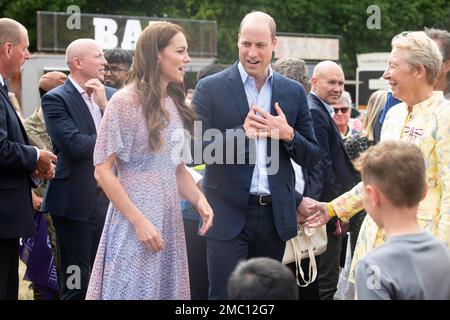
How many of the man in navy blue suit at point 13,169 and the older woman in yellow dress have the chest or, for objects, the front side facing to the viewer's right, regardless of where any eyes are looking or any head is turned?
1

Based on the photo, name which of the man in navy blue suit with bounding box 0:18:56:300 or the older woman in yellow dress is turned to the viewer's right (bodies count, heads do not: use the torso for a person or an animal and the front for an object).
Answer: the man in navy blue suit

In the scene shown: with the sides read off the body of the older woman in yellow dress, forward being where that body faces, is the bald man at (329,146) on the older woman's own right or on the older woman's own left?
on the older woman's own right

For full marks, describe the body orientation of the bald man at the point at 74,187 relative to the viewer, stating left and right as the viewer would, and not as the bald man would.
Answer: facing the viewer and to the right of the viewer

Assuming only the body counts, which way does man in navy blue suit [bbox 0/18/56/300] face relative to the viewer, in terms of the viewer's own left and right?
facing to the right of the viewer

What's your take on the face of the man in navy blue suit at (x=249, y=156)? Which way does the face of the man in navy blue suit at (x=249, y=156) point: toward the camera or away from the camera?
toward the camera

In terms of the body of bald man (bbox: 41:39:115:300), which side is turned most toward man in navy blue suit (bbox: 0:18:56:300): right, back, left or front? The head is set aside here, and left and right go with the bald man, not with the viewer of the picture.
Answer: right

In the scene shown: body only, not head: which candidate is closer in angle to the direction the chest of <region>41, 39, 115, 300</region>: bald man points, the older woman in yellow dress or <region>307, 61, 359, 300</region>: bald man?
the older woman in yellow dress

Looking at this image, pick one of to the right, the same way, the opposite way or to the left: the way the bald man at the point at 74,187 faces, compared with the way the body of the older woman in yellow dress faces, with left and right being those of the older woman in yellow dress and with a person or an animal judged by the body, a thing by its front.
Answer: to the left

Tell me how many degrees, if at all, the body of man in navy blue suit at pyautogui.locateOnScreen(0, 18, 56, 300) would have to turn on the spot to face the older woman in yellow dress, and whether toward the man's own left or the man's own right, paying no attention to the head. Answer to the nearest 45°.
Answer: approximately 45° to the man's own right

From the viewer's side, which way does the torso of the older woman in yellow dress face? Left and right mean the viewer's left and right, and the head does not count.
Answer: facing the viewer and to the left of the viewer

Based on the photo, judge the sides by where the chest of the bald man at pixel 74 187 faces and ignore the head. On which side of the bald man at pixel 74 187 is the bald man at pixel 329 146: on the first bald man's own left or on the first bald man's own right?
on the first bald man's own left

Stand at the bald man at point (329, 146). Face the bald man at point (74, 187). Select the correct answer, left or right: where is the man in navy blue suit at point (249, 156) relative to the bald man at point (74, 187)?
left
